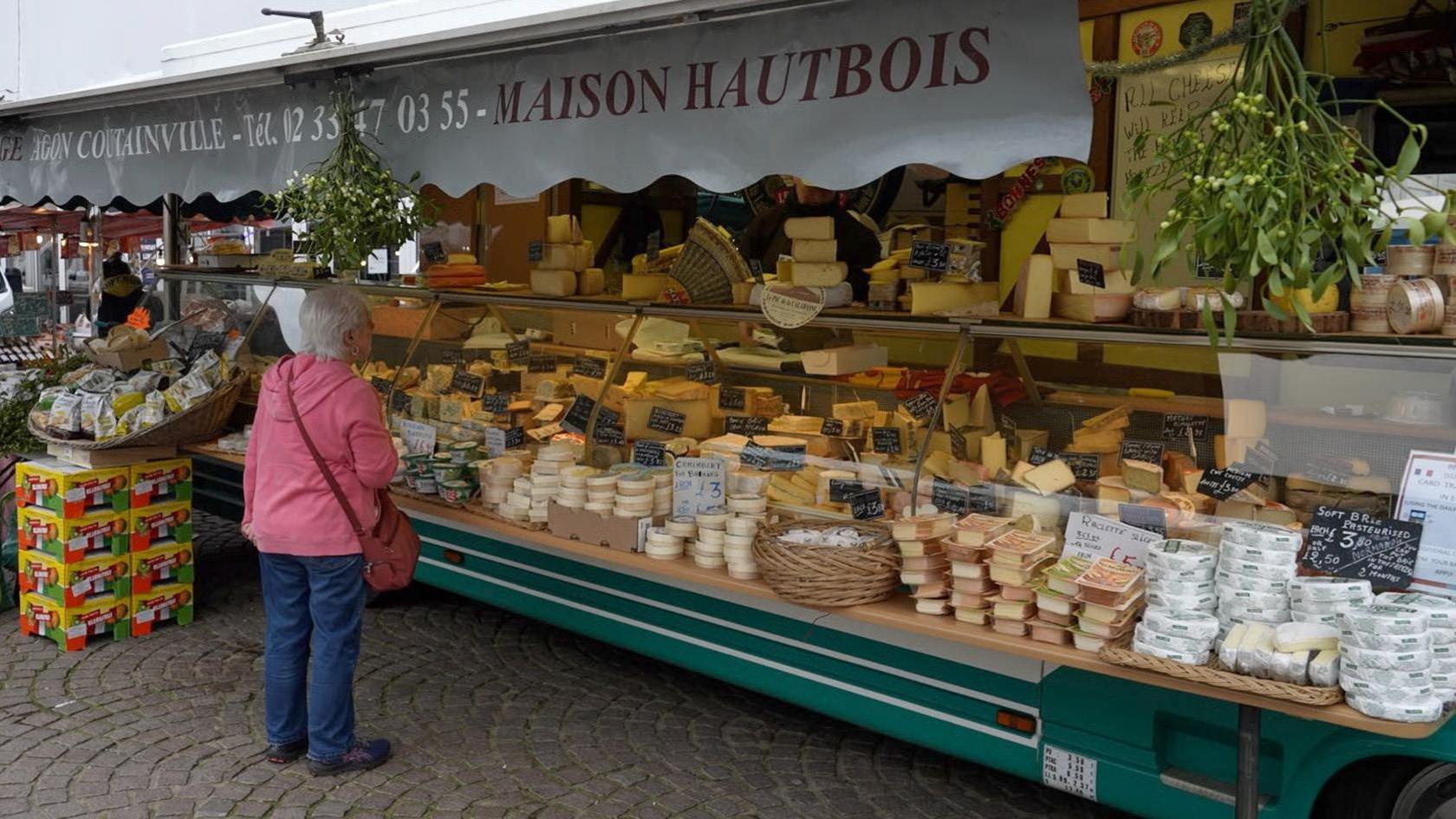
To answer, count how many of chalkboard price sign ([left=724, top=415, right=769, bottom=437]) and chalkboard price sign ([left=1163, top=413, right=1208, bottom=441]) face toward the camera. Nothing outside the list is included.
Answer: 2

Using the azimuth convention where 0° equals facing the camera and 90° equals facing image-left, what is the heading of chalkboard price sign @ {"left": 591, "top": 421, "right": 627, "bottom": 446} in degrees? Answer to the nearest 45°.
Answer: approximately 0°

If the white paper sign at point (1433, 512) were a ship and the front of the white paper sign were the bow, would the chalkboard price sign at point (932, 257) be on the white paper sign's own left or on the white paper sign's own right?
on the white paper sign's own right

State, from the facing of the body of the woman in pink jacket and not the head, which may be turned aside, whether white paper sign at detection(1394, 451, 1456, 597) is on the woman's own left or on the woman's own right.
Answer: on the woman's own right

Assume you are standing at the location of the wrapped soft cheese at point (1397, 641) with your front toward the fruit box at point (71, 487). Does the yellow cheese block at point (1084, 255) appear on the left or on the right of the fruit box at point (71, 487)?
right

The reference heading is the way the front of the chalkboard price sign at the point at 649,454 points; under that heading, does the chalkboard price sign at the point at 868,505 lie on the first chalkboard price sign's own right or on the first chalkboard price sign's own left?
on the first chalkboard price sign's own left

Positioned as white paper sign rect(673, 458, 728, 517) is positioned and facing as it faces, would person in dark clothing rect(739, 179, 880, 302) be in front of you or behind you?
behind

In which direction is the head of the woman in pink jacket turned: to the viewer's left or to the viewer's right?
to the viewer's right
